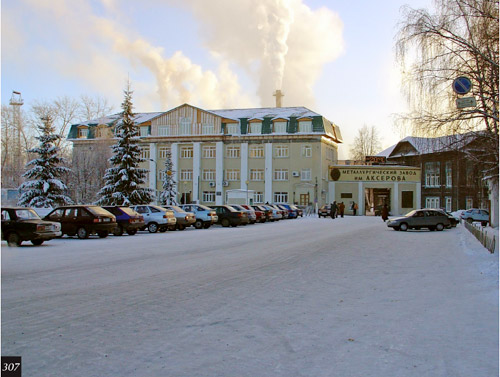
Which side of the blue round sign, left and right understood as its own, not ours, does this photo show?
front

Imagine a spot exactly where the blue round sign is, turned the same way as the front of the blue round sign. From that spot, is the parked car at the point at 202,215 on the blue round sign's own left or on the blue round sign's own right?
on the blue round sign's own right

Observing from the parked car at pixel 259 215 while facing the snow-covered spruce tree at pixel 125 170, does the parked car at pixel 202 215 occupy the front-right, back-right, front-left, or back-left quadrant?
front-left
